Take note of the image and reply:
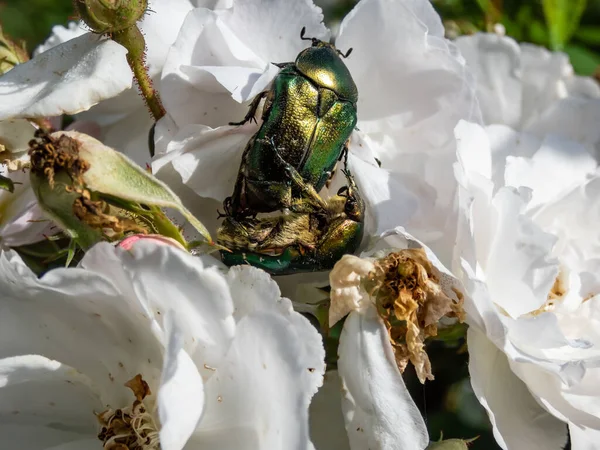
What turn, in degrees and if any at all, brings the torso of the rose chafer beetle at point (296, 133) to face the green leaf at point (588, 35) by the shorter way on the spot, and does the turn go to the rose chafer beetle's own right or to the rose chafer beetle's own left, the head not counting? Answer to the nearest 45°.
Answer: approximately 45° to the rose chafer beetle's own right

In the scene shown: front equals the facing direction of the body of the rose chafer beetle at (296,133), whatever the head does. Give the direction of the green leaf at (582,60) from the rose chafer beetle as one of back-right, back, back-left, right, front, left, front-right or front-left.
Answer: front-right

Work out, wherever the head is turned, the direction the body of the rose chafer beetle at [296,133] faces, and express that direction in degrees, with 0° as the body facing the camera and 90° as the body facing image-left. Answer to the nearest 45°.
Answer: approximately 180°
